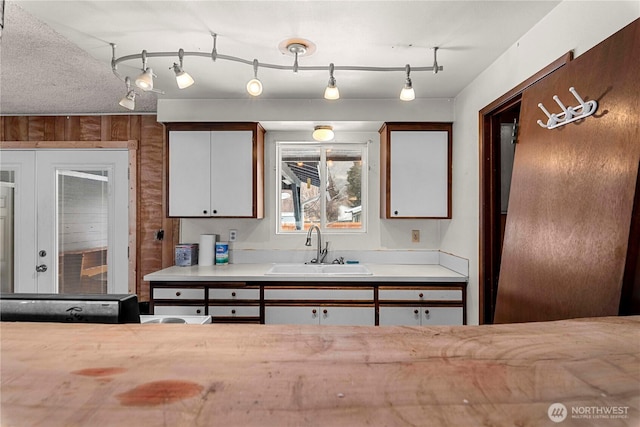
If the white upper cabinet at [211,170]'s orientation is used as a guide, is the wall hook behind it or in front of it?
in front

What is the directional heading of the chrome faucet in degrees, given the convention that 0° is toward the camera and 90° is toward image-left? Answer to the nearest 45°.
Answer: approximately 45°

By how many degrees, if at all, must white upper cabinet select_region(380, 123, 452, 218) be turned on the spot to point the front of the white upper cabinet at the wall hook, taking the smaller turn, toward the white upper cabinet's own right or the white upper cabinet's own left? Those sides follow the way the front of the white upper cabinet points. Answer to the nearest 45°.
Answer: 0° — it already faces it

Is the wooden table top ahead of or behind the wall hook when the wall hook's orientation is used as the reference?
ahead

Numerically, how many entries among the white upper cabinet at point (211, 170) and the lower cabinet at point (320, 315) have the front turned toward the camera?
2

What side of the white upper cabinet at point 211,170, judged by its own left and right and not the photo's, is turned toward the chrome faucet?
left

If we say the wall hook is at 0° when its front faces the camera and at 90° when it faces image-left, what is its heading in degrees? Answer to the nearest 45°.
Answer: approximately 45°
